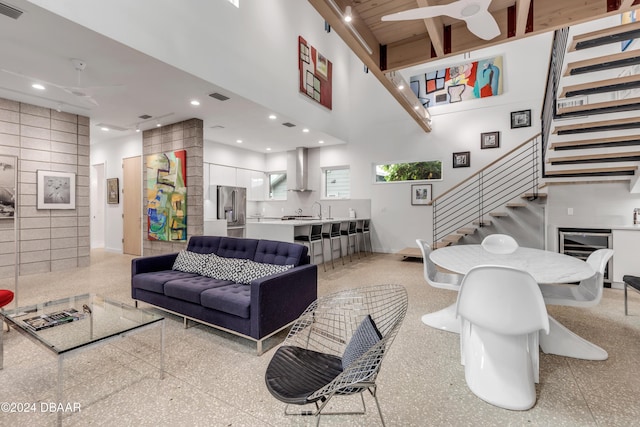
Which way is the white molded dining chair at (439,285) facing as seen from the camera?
to the viewer's right

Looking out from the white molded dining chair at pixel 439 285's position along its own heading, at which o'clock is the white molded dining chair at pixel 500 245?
the white molded dining chair at pixel 500 245 is roughly at 11 o'clock from the white molded dining chair at pixel 439 285.

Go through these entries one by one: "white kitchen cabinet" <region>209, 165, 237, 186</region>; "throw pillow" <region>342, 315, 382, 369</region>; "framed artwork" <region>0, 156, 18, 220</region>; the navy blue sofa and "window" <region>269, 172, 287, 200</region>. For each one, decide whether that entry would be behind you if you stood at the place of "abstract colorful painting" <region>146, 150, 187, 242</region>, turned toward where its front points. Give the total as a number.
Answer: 2

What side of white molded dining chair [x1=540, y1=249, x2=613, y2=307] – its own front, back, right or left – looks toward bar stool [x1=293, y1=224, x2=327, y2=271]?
front

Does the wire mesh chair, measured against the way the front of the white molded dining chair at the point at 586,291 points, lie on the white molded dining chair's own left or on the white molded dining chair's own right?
on the white molded dining chair's own left

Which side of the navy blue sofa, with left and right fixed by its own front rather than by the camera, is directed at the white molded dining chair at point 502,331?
left

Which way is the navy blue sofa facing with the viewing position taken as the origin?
facing the viewer and to the left of the viewer

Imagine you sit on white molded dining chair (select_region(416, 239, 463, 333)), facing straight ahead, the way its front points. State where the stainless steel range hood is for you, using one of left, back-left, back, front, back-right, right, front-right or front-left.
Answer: back-left

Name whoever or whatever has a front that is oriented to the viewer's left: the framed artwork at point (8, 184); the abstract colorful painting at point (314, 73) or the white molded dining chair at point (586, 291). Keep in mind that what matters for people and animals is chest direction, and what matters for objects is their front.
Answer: the white molded dining chair

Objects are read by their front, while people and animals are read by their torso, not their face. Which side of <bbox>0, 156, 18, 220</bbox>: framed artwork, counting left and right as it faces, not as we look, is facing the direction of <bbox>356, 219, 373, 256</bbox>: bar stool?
left

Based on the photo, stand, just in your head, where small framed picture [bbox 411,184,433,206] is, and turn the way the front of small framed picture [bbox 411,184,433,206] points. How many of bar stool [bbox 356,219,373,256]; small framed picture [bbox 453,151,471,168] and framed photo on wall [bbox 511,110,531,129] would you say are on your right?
1

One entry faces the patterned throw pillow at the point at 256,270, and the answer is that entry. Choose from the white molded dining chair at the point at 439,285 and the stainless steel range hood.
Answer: the stainless steel range hood

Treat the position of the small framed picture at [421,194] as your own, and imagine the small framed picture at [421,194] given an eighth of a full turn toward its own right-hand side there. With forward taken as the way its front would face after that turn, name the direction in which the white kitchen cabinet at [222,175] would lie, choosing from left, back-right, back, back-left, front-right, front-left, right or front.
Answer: front-right
